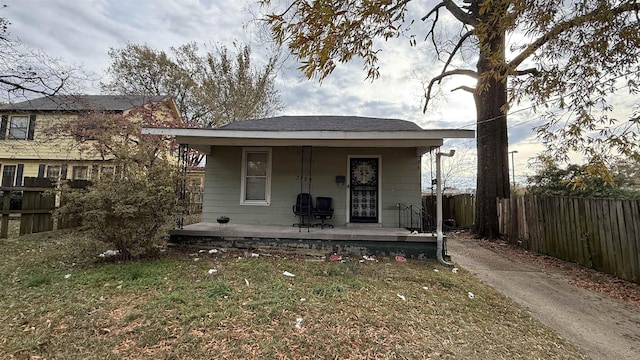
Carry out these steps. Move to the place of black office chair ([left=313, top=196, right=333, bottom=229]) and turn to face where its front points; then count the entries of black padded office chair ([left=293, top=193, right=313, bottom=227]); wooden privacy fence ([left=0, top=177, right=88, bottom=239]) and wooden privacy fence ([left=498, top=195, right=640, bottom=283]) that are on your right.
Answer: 2

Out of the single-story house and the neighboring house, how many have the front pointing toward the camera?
2

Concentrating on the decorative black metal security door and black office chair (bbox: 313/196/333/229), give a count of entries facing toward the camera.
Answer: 2

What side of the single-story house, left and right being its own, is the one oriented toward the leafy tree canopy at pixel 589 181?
left

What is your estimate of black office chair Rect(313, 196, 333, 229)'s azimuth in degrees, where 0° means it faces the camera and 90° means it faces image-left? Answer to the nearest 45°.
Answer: approximately 0°

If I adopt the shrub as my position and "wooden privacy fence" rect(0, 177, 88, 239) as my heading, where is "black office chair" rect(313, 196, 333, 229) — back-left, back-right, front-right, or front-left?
back-right

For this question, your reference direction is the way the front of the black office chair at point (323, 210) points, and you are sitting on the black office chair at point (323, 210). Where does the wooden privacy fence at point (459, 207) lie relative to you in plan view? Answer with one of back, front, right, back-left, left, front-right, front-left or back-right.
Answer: back-left

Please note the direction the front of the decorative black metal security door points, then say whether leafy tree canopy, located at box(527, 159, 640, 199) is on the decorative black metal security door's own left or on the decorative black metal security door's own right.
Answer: on the decorative black metal security door's own left

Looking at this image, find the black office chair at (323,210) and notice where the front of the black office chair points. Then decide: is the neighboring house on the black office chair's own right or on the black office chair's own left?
on the black office chair's own right

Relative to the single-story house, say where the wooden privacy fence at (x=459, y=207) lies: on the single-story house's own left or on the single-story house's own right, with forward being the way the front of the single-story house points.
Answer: on the single-story house's own left

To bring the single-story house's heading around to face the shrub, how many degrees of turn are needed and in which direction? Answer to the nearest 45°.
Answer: approximately 45° to its right
